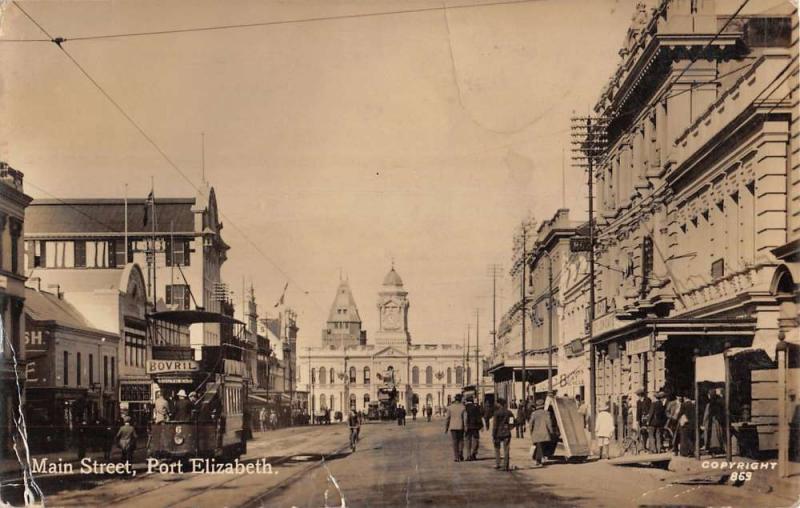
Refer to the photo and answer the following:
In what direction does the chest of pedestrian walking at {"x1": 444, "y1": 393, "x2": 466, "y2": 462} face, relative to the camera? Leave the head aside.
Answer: away from the camera

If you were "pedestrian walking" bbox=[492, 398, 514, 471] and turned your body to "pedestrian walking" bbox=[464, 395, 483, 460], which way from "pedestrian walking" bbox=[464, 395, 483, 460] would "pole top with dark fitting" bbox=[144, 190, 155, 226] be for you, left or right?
left

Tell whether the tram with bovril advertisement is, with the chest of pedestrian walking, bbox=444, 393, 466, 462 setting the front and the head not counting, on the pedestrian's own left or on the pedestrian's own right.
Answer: on the pedestrian's own left

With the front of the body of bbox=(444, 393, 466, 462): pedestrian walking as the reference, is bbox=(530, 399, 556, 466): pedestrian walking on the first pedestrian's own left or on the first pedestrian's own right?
on the first pedestrian's own right

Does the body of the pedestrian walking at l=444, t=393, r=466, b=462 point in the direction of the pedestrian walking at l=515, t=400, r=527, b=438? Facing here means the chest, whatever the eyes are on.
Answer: yes

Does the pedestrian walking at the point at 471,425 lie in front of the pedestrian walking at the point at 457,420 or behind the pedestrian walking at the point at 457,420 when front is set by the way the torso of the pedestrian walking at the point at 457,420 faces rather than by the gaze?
in front
